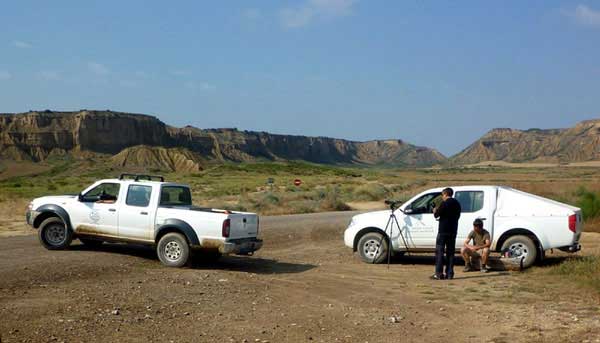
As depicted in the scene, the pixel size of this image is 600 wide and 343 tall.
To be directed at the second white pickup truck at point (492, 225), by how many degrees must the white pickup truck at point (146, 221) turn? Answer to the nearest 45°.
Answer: approximately 135° to its right

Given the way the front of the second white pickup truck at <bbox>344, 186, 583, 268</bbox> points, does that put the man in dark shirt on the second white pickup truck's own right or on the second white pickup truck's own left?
on the second white pickup truck's own left

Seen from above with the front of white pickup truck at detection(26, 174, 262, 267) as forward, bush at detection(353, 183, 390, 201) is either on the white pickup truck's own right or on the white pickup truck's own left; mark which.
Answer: on the white pickup truck's own right

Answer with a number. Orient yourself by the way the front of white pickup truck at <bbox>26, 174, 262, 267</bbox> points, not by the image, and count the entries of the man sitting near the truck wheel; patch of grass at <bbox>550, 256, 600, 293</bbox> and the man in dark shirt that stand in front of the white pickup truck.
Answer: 0

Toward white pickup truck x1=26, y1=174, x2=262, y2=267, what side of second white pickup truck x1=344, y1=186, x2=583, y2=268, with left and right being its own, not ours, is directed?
front

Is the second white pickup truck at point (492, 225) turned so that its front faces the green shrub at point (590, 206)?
no

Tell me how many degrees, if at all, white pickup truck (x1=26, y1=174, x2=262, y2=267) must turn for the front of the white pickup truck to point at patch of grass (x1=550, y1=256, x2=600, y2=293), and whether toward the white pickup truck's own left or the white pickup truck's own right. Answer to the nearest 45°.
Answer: approximately 180°

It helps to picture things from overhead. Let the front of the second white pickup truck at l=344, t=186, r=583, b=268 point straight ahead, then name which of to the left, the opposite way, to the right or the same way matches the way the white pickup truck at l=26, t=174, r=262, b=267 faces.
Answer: the same way

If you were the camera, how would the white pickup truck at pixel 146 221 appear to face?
facing away from the viewer and to the left of the viewer

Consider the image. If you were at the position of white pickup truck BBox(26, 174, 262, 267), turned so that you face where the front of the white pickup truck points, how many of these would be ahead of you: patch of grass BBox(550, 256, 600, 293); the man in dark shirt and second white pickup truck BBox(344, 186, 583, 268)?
0

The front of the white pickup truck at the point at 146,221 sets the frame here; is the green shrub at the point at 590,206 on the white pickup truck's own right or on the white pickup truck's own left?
on the white pickup truck's own right

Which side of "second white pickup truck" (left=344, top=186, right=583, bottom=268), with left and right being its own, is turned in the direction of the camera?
left

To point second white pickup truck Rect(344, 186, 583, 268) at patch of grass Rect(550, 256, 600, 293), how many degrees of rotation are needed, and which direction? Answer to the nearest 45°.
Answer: approximately 135° to its left

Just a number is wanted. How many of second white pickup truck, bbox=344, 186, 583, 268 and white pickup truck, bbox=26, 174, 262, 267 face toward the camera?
0
